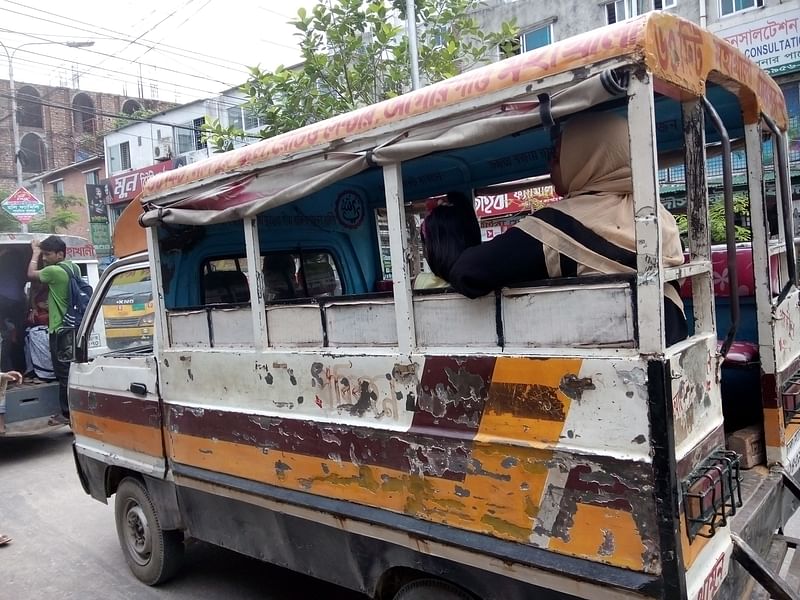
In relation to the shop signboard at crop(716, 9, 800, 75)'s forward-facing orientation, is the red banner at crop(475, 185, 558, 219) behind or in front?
in front

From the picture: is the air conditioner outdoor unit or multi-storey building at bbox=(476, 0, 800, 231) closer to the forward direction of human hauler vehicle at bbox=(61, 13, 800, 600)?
the air conditioner outdoor unit

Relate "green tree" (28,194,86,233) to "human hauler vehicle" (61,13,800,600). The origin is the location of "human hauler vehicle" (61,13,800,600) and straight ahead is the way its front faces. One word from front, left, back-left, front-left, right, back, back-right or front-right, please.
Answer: front

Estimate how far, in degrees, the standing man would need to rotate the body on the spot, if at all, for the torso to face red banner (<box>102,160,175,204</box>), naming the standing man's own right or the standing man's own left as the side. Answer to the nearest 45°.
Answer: approximately 90° to the standing man's own right

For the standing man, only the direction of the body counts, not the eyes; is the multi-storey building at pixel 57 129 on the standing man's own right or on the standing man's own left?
on the standing man's own right

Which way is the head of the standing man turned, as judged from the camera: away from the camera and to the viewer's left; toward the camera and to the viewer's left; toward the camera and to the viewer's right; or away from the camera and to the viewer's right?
toward the camera and to the viewer's left

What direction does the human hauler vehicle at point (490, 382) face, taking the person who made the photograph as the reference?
facing away from the viewer and to the left of the viewer

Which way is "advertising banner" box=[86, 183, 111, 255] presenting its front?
toward the camera

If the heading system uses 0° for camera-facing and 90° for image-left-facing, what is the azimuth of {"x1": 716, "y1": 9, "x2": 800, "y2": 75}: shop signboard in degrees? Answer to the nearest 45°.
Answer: approximately 45°

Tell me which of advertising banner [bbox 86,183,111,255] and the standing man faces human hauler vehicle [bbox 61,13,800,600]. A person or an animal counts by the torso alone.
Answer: the advertising banner

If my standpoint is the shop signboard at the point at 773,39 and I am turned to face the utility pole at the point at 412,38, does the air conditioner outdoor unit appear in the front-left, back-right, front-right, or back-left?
front-right

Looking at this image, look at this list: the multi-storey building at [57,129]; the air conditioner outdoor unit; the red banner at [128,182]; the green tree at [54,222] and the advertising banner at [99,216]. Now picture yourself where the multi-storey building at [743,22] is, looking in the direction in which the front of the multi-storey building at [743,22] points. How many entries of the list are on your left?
0

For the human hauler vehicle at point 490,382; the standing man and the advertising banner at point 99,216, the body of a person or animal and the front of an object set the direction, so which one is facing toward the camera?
the advertising banner

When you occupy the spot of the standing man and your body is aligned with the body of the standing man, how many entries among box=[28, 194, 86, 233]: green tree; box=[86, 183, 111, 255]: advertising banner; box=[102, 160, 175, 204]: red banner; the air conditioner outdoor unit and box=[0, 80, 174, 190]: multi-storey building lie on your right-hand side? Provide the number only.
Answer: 5

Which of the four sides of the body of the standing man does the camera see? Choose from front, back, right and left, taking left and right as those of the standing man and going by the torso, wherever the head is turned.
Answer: left
